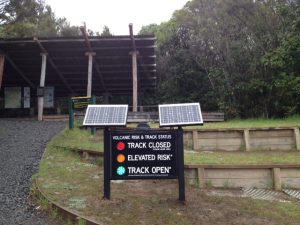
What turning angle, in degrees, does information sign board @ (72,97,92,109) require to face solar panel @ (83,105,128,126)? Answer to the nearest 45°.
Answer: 0° — it already faces it

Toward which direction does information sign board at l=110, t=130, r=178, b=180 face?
toward the camera

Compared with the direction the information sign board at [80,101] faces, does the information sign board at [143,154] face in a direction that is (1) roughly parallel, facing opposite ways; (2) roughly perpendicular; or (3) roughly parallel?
roughly parallel

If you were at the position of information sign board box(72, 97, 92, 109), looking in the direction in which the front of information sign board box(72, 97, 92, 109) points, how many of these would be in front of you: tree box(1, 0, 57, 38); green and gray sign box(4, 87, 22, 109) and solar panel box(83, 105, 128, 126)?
1

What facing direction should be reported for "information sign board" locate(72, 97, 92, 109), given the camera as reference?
facing the viewer

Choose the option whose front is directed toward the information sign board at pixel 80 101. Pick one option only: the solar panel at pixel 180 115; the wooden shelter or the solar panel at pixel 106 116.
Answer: the wooden shelter

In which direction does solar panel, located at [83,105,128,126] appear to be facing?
toward the camera

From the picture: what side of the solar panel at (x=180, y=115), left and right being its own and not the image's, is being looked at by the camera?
front

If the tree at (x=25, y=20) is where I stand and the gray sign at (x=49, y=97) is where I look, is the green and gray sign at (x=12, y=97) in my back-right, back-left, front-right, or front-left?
front-right

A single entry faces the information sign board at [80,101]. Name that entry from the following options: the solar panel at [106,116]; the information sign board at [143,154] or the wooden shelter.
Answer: the wooden shelter

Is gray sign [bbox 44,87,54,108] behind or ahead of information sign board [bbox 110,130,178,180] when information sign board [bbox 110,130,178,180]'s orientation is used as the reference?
behind
